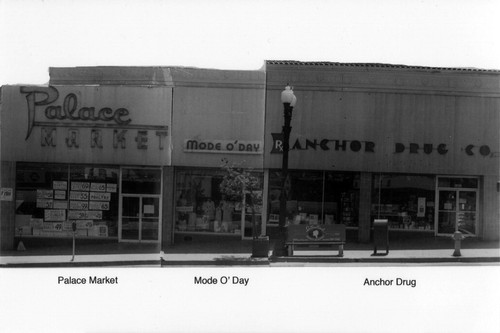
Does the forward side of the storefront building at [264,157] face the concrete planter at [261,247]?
yes

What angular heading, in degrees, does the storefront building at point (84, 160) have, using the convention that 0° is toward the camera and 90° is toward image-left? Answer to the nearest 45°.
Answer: approximately 0°

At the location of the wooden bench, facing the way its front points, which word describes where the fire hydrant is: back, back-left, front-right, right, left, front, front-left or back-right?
left

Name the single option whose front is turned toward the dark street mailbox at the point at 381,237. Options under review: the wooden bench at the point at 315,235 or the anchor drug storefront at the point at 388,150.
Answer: the anchor drug storefront

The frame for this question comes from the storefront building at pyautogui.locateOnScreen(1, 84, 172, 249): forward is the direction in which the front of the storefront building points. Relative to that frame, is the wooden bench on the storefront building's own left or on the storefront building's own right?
on the storefront building's own left

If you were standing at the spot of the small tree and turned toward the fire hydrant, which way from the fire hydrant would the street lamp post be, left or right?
right

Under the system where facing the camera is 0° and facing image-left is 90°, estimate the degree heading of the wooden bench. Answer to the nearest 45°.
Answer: approximately 0°
